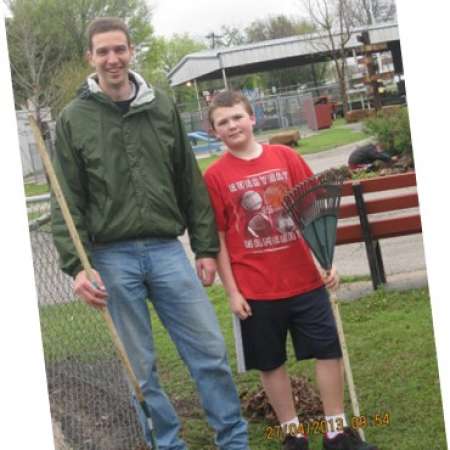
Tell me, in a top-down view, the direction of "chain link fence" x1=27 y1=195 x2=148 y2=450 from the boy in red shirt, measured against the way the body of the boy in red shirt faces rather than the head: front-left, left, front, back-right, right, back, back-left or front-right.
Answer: back-right

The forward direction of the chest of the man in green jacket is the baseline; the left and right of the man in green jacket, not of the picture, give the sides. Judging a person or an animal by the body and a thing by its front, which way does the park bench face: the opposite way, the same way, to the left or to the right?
the opposite way

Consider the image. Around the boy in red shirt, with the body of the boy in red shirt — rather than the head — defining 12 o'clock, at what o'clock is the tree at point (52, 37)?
The tree is roughly at 5 o'clock from the boy in red shirt.

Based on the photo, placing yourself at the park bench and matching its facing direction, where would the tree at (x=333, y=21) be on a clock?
The tree is roughly at 12 o'clock from the park bench.

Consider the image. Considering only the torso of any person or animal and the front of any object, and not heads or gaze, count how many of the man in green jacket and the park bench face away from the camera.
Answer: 1

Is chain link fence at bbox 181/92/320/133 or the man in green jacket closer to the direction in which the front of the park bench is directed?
the chain link fence

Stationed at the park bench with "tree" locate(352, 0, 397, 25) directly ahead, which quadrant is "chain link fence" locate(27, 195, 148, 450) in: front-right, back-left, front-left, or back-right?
back-left

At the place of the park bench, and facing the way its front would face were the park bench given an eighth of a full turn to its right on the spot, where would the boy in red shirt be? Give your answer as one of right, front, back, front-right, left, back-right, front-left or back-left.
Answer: back-right

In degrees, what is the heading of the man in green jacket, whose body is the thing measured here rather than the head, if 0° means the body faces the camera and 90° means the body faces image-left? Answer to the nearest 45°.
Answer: approximately 0°

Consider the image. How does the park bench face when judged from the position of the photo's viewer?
facing away from the viewer

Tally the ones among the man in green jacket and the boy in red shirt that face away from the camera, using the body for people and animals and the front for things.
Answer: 0

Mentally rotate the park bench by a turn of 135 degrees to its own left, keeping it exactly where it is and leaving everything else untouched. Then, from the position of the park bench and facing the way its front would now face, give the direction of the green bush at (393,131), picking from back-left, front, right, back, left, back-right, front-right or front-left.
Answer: back-right

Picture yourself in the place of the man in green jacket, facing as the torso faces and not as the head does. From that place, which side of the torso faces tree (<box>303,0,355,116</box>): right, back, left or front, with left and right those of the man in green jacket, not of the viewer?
back

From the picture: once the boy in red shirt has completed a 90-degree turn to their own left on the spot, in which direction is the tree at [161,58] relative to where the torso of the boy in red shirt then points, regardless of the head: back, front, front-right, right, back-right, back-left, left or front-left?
left
